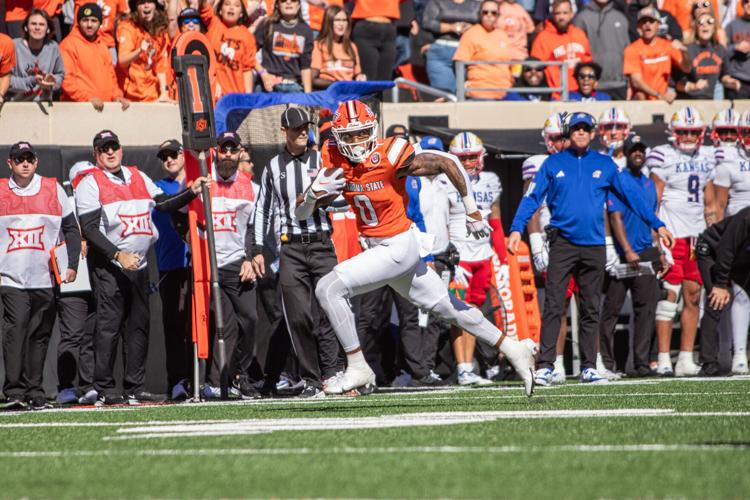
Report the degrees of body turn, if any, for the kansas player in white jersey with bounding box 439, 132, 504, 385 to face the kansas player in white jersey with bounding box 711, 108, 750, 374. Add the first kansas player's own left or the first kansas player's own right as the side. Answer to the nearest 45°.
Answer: approximately 90° to the first kansas player's own left

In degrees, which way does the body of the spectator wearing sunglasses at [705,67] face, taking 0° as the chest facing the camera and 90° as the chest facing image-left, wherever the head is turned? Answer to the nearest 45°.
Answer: approximately 0°

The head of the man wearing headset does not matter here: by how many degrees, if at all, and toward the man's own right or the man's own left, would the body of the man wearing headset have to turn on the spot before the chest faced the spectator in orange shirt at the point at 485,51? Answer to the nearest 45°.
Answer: approximately 180°

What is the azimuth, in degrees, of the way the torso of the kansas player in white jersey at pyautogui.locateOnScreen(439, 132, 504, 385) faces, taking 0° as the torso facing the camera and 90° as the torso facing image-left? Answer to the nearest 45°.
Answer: approximately 0°

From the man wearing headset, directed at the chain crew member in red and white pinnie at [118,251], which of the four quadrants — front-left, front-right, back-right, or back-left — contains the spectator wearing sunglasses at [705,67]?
back-right

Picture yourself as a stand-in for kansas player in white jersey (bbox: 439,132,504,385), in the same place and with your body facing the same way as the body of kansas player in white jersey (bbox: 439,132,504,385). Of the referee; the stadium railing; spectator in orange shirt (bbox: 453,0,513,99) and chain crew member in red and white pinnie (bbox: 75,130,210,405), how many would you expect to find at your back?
2

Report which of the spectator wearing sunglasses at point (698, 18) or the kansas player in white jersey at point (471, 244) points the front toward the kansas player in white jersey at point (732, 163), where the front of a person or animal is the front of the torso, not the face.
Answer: the spectator wearing sunglasses
